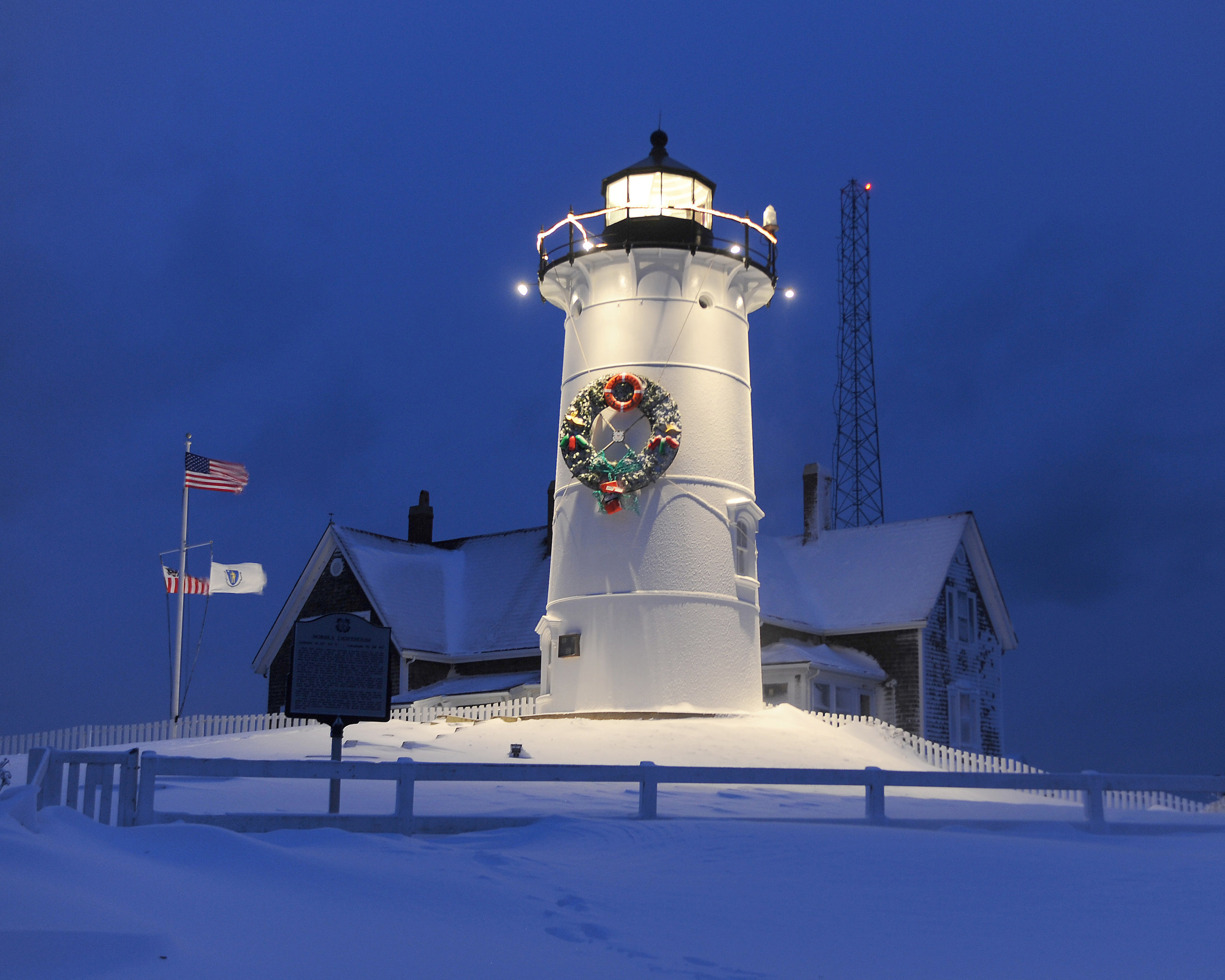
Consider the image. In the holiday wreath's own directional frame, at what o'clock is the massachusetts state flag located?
The massachusetts state flag is roughly at 4 o'clock from the holiday wreath.

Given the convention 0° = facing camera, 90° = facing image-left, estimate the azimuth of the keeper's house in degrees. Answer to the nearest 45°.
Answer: approximately 0°

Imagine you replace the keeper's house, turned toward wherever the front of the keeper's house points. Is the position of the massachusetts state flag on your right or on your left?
on your right

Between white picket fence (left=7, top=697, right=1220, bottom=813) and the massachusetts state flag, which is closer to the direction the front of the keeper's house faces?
the white picket fence

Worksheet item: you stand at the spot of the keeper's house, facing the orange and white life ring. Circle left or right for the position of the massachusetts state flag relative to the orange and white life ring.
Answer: right

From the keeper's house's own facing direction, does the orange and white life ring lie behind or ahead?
ahead

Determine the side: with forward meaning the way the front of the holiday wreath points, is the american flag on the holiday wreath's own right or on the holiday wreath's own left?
on the holiday wreath's own right

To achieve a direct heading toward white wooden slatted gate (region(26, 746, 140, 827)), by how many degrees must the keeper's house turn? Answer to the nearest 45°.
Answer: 0° — it already faces it
